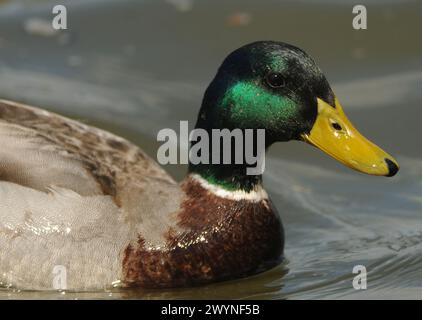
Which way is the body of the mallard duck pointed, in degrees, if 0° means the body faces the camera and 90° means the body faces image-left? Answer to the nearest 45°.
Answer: approximately 270°
